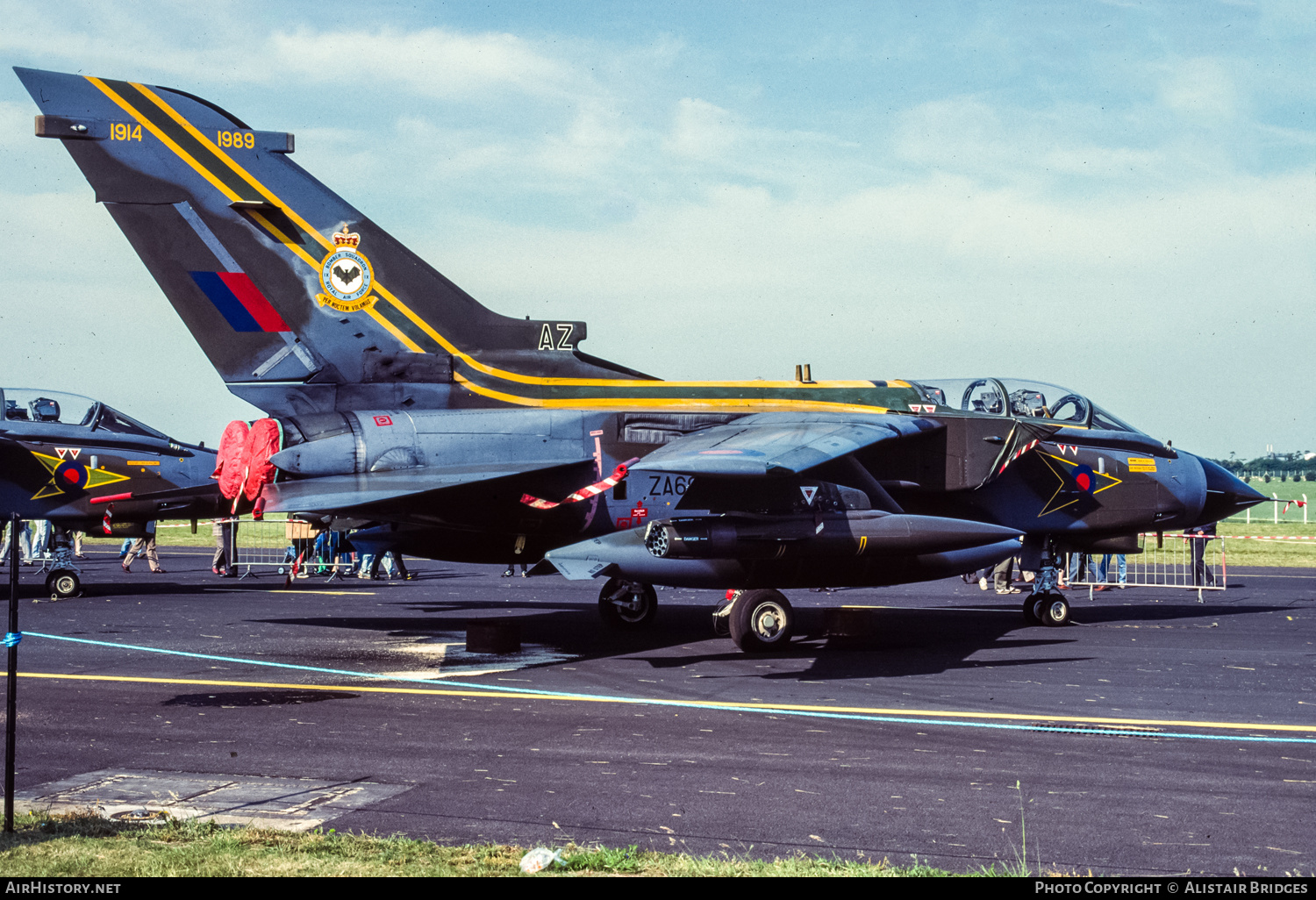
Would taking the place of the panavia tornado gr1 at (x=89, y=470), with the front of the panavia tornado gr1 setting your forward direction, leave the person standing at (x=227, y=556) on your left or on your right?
on your left

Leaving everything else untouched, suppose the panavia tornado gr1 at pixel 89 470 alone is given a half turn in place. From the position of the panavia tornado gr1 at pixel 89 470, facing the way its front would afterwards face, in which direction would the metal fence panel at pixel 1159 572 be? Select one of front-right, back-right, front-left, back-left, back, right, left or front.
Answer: back

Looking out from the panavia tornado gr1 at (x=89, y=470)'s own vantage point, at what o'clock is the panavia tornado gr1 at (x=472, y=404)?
the panavia tornado gr1 at (x=472, y=404) is roughly at 2 o'clock from the panavia tornado gr1 at (x=89, y=470).

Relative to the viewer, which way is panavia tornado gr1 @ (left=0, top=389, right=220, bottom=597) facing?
to the viewer's right

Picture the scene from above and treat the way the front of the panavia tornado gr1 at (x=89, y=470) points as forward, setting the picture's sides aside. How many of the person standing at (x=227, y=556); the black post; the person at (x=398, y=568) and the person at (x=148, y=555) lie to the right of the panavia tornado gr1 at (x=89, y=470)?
1

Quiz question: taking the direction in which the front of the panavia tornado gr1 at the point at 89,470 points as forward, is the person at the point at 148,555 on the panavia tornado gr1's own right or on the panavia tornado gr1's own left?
on the panavia tornado gr1's own left

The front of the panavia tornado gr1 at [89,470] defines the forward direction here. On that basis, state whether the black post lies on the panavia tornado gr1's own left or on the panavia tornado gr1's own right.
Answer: on the panavia tornado gr1's own right
